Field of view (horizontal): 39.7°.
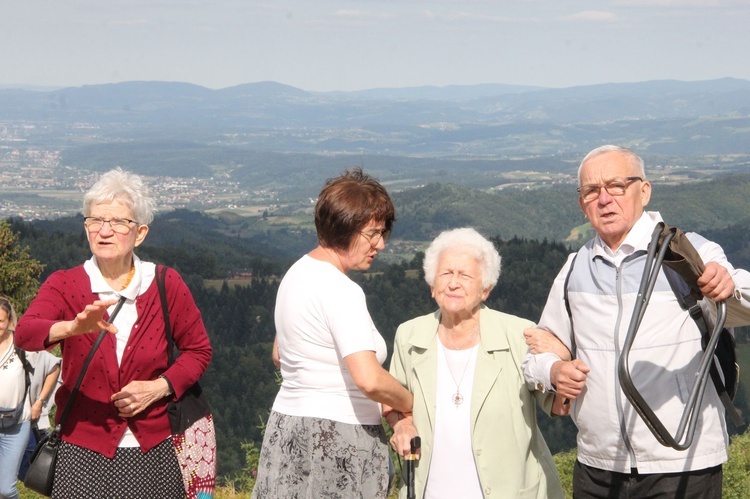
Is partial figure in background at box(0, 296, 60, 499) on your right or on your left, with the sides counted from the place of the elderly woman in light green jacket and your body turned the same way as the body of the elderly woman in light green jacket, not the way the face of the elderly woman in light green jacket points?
on your right

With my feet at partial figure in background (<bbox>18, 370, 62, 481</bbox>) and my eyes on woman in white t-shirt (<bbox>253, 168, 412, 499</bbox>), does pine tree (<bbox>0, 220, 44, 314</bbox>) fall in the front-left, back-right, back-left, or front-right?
back-left

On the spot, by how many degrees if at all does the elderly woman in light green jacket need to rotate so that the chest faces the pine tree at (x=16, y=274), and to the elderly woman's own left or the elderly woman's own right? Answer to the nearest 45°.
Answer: approximately 135° to the elderly woman's own right

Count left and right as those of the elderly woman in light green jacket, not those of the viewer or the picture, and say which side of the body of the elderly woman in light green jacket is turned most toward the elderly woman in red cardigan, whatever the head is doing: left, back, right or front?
right

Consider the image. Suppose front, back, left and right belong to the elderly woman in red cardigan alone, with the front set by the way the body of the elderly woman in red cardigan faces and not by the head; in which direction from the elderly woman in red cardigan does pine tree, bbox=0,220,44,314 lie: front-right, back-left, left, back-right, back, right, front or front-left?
back

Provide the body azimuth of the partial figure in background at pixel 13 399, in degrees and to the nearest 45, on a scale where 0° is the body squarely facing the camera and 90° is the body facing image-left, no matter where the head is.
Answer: approximately 0°
